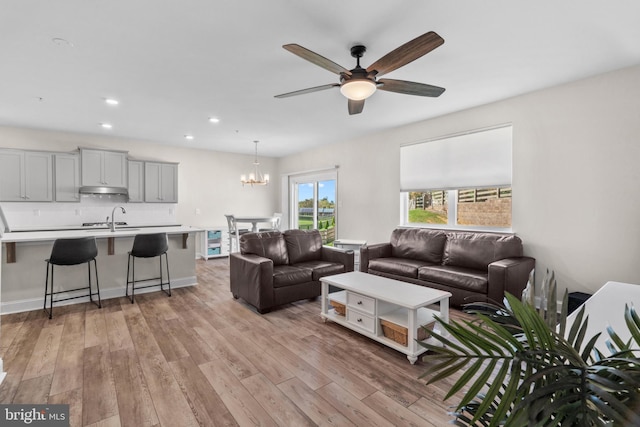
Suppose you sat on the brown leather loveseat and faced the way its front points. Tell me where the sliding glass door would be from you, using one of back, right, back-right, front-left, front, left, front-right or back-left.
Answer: back-left

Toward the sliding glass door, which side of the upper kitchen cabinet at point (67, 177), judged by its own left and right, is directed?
left

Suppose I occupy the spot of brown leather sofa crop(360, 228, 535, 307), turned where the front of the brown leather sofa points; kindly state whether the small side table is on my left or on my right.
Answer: on my right

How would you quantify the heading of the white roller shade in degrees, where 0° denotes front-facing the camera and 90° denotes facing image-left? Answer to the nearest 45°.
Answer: approximately 45°

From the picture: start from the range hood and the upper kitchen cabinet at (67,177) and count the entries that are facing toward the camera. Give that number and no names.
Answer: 2

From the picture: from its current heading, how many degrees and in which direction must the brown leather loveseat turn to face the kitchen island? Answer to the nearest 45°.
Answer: approximately 135° to its right

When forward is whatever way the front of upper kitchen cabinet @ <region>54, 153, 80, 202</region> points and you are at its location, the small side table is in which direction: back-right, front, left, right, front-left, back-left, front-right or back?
front-left

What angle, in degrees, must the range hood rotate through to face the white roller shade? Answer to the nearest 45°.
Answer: approximately 45° to its left

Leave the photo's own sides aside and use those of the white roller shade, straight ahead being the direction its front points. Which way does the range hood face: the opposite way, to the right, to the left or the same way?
to the left

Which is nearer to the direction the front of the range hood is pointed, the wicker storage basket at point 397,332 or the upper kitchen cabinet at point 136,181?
the wicker storage basket

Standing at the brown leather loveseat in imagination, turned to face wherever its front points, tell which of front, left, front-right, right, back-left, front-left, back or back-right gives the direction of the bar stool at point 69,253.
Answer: back-right

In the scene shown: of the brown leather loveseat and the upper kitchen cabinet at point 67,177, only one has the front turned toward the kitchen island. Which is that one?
the upper kitchen cabinet

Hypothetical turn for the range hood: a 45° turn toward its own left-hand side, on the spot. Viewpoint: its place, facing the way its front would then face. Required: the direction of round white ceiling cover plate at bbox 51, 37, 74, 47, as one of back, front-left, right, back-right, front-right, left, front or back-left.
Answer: front-right

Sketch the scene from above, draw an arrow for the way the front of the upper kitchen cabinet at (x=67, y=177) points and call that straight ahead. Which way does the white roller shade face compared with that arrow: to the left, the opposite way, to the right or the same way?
to the right
